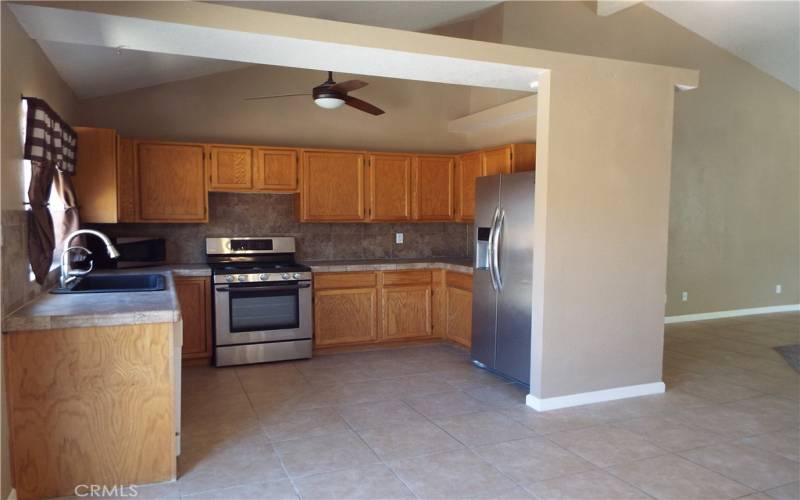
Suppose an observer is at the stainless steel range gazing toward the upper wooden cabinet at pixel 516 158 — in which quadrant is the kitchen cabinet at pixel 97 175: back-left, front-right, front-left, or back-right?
back-right

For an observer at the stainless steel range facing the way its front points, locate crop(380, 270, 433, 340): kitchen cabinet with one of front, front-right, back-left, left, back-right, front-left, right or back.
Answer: left

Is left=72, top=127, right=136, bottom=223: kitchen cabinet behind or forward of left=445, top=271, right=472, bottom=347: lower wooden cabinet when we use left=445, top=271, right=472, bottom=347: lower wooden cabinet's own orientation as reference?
forward

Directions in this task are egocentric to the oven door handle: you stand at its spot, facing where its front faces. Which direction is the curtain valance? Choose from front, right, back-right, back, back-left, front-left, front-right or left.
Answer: front-right

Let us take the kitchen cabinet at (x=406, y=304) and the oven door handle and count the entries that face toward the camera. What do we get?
2

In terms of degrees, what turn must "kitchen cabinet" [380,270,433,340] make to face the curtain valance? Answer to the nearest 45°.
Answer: approximately 45° to its right

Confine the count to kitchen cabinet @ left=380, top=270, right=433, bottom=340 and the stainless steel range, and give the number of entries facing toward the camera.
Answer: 2

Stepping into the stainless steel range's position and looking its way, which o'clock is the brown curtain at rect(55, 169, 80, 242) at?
The brown curtain is roughly at 2 o'clock from the stainless steel range.

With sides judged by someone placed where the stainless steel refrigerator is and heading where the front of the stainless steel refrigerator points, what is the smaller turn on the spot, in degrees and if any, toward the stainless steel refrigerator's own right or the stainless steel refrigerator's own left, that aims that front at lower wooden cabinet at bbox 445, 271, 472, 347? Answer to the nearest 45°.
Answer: approximately 90° to the stainless steel refrigerator's own right

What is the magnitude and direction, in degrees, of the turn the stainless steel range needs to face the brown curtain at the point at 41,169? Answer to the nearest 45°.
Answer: approximately 45° to its right

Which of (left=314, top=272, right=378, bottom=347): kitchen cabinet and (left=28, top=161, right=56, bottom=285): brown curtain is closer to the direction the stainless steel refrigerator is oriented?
the brown curtain

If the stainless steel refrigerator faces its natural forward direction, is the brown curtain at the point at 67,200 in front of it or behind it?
in front

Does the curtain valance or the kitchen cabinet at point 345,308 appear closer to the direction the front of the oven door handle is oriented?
the curtain valance

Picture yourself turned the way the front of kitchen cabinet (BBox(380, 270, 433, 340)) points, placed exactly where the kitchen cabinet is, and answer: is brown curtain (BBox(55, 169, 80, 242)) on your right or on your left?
on your right

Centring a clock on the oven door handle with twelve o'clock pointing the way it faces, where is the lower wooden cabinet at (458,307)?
The lower wooden cabinet is roughly at 9 o'clock from the oven door handle.

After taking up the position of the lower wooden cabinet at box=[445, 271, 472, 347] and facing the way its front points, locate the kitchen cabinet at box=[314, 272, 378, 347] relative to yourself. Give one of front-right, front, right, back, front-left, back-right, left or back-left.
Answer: front-right

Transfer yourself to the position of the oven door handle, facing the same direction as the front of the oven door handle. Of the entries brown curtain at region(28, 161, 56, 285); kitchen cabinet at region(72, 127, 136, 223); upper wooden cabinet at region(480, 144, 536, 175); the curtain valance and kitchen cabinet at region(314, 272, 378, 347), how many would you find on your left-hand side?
2
